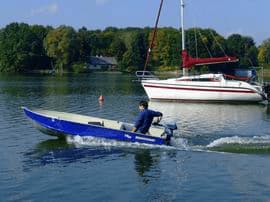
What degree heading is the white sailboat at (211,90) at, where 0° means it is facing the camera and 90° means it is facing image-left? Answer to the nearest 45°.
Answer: approximately 90°

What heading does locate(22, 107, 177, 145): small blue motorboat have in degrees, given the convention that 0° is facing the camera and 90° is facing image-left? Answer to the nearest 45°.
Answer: approximately 90°

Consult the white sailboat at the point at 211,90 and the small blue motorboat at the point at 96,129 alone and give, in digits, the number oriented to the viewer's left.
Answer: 2

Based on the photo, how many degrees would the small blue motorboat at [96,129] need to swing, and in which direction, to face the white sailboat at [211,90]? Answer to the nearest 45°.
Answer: approximately 135° to its right

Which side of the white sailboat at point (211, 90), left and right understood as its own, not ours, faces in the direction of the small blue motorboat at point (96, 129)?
left
